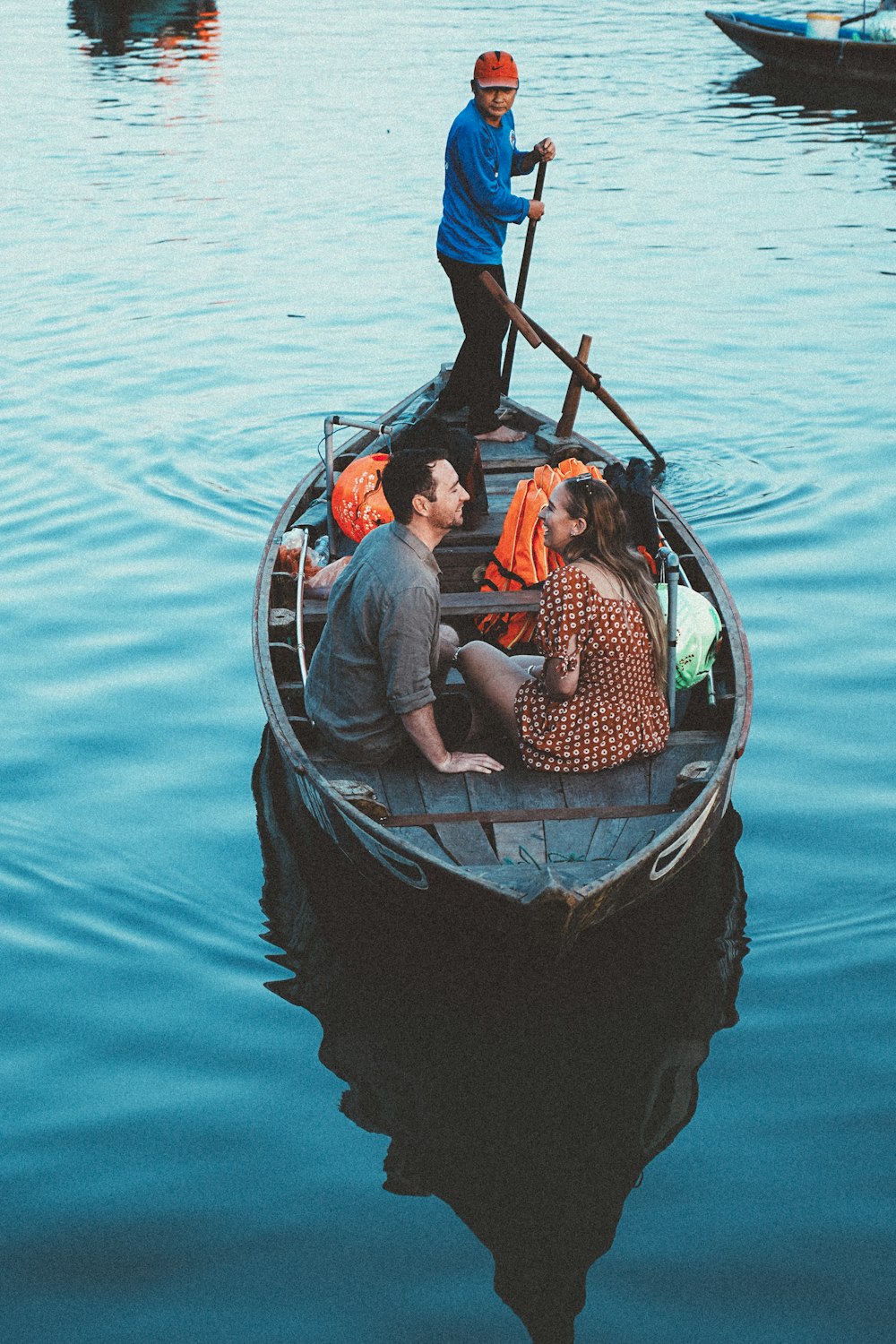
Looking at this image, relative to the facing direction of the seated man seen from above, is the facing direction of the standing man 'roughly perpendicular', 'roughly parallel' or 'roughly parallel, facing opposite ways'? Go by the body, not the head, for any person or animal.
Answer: roughly perpendicular

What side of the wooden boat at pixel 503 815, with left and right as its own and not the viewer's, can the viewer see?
front

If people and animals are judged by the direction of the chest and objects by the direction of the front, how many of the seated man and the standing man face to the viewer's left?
0

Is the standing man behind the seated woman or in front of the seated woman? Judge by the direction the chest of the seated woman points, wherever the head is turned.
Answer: in front

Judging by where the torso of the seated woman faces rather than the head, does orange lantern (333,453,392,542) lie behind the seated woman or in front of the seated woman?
in front

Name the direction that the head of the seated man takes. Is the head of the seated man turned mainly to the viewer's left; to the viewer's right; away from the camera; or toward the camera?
to the viewer's right

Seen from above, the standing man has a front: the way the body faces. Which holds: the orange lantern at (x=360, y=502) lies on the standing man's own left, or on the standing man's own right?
on the standing man's own right

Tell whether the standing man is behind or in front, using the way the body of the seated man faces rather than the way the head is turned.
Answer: in front

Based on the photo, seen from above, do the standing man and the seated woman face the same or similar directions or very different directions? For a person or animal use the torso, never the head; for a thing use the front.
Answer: very different directions

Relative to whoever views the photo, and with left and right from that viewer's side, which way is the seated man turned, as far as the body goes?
facing away from the viewer and to the right of the viewer

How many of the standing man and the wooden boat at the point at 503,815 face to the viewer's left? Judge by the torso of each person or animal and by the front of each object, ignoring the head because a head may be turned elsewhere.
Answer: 0

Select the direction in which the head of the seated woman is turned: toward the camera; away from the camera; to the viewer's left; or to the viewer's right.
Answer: to the viewer's left

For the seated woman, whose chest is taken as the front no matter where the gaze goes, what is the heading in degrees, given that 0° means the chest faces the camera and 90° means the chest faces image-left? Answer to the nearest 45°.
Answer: approximately 135°

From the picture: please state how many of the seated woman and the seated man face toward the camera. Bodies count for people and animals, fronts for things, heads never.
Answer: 0
